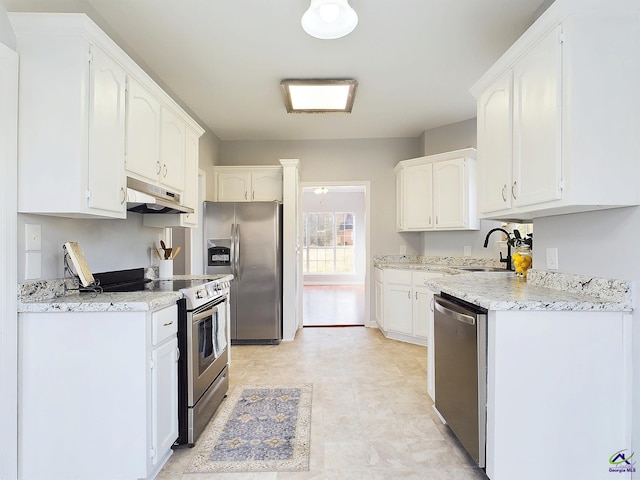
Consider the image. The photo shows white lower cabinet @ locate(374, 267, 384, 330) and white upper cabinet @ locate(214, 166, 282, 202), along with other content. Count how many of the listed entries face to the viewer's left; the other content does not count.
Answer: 1

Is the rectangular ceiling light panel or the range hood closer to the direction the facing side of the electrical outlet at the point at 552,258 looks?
the range hood

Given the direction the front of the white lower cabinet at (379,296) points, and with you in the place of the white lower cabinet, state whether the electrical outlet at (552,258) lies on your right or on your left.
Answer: on your left

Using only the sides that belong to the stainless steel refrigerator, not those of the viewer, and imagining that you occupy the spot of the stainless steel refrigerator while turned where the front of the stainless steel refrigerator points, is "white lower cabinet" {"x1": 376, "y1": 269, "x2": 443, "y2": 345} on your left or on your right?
on your left

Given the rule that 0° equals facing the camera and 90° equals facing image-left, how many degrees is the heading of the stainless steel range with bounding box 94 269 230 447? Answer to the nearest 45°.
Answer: approximately 315°

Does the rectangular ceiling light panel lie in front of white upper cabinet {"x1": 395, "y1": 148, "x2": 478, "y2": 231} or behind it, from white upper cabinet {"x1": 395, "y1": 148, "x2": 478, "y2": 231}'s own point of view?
in front

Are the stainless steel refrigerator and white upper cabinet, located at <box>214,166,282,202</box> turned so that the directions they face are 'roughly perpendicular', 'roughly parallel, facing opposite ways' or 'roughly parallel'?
roughly parallel

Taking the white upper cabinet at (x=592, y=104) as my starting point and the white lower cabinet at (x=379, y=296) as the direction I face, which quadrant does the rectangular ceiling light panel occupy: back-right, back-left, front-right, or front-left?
front-left

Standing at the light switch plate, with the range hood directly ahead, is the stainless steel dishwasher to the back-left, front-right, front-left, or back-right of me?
front-right

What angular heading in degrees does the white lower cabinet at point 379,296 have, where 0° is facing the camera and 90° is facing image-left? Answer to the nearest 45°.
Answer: approximately 90°

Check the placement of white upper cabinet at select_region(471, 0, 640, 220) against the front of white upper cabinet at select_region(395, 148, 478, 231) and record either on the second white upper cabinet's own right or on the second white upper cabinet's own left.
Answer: on the second white upper cabinet's own left

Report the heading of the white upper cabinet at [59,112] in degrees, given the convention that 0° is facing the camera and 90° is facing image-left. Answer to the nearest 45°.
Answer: approximately 315°

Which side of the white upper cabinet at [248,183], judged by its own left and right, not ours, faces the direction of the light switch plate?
front

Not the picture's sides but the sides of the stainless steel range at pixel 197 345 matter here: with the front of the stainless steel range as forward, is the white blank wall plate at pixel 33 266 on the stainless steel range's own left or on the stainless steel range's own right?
on the stainless steel range's own right

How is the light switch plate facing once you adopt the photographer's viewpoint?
facing the viewer and to the right of the viewer
